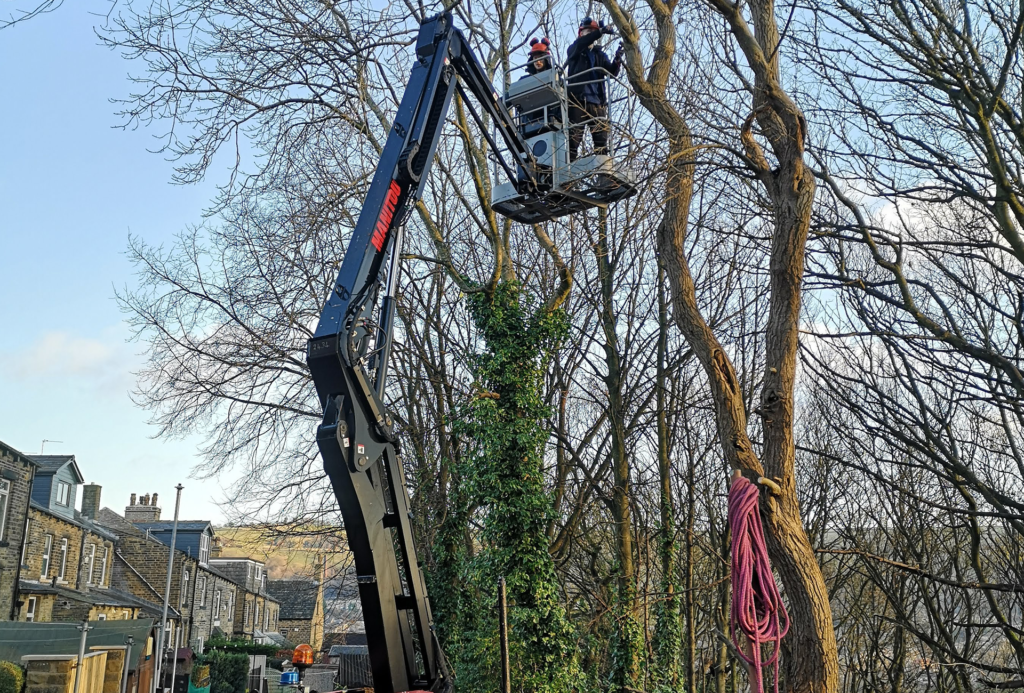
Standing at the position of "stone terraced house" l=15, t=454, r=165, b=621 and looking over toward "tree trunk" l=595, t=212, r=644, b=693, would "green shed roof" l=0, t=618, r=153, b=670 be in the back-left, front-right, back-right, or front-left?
front-right

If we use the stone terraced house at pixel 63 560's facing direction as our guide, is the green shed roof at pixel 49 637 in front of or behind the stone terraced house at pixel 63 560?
in front

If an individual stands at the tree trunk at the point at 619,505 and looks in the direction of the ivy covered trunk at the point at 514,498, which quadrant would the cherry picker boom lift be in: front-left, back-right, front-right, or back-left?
front-left

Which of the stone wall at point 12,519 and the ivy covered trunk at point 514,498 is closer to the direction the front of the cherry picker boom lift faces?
the ivy covered trunk

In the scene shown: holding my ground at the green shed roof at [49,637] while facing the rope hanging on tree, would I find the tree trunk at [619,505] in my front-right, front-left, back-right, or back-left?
front-left

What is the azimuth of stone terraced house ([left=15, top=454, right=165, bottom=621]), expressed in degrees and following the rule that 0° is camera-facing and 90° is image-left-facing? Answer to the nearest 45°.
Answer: approximately 315°

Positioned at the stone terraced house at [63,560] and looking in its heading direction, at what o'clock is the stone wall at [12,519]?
The stone wall is roughly at 2 o'clock from the stone terraced house.

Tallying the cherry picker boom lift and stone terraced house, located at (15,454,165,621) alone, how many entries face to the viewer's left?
0

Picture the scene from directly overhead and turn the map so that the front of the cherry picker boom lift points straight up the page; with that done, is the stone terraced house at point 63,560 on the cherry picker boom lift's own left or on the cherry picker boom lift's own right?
on the cherry picker boom lift's own left

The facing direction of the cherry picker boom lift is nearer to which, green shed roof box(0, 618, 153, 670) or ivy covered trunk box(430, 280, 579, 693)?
the ivy covered trunk

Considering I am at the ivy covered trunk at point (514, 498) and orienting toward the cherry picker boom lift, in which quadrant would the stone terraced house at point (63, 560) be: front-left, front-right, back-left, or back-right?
back-right
